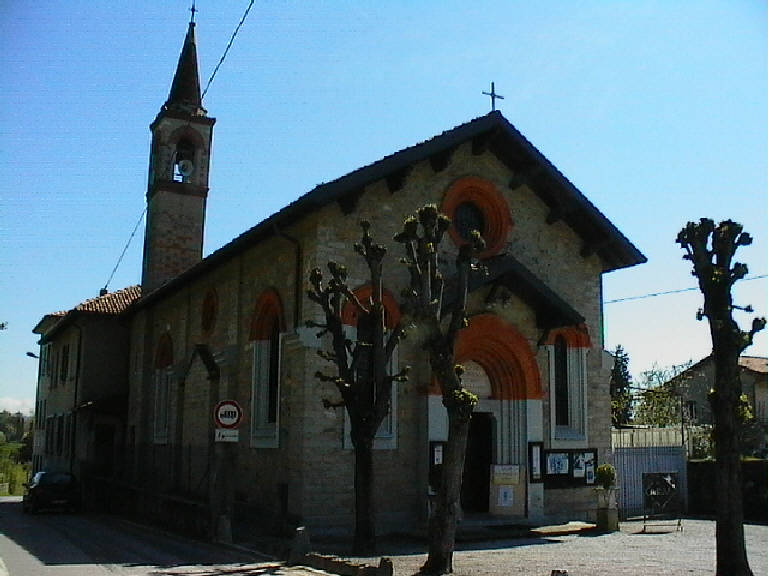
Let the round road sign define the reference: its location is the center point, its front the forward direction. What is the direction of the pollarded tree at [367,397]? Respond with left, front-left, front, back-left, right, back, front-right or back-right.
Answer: front-left

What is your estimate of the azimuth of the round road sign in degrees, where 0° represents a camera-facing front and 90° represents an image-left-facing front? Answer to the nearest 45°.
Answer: approximately 0°

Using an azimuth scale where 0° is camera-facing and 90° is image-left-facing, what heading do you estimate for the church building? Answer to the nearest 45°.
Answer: approximately 315°

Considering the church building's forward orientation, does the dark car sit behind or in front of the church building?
behind

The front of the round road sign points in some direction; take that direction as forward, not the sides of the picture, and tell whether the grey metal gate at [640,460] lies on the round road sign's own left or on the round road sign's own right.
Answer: on the round road sign's own left

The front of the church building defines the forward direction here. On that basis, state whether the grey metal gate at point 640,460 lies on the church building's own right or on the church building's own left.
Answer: on the church building's own left

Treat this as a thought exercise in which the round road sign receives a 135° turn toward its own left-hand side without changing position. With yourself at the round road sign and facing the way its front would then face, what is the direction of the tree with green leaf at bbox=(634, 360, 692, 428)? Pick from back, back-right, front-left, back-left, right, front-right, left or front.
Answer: front

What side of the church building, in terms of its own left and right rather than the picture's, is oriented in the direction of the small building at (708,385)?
left

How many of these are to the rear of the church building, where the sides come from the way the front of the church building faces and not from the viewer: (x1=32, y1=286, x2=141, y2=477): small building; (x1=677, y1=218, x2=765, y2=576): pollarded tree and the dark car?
2

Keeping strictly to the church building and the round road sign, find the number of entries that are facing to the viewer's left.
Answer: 0
